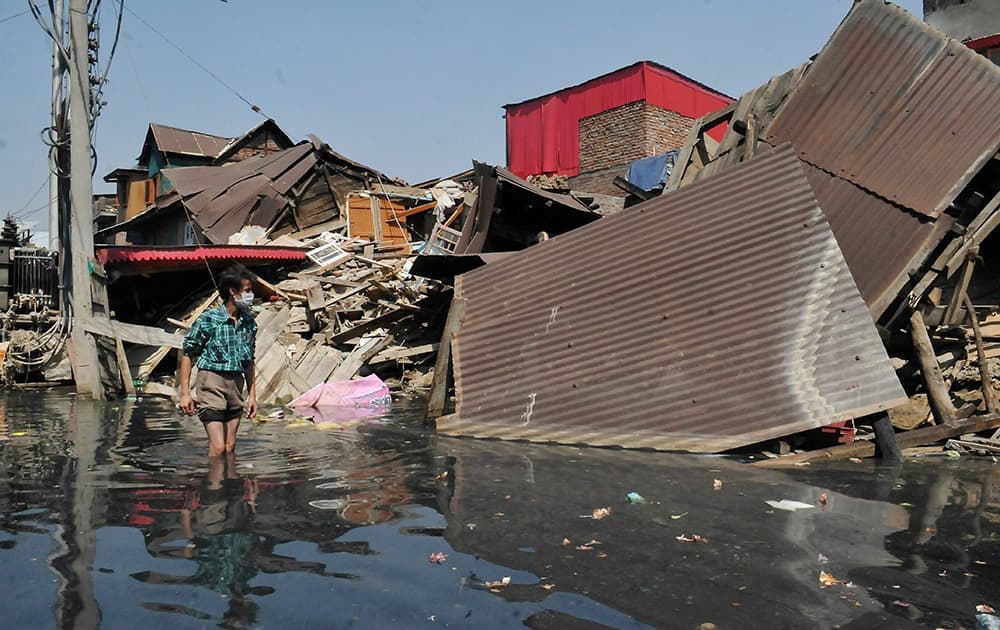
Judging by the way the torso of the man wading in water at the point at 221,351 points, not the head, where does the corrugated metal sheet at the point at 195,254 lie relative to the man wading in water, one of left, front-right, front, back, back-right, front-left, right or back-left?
back-left

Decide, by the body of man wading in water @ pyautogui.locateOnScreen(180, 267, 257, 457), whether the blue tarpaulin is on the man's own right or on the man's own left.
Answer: on the man's own left

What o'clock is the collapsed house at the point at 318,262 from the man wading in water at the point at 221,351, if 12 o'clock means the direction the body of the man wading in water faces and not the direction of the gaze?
The collapsed house is roughly at 8 o'clock from the man wading in water.

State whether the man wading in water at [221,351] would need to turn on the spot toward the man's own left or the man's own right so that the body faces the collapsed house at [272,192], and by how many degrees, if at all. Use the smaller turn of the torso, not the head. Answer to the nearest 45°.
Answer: approximately 135° to the man's own left

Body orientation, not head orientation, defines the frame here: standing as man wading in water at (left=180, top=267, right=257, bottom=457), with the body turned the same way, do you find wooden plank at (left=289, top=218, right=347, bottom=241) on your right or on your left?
on your left

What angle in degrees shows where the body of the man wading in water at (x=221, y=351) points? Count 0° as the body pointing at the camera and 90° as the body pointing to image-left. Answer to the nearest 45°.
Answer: approximately 315°
